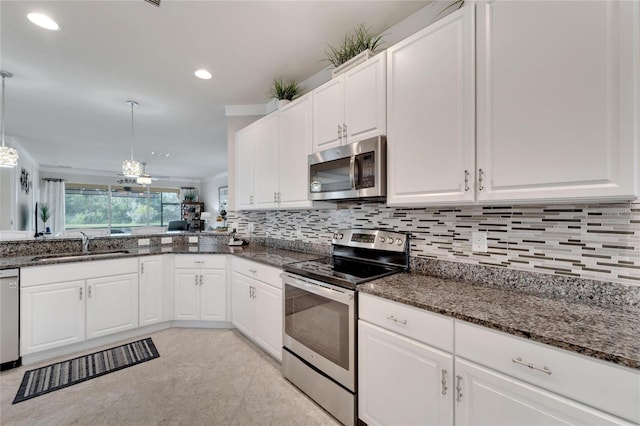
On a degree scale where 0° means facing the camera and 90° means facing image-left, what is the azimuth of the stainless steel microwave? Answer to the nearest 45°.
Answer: approximately 45°

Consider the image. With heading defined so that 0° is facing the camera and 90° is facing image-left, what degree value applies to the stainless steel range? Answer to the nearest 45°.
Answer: approximately 45°

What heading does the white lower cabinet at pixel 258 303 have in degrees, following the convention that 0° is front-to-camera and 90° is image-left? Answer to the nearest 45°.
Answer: approximately 45°

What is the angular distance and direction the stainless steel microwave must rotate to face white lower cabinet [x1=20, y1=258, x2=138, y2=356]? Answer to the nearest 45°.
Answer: approximately 45° to its right

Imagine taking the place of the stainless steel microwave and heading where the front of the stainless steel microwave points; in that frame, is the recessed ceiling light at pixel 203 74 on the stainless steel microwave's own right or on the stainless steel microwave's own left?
on the stainless steel microwave's own right

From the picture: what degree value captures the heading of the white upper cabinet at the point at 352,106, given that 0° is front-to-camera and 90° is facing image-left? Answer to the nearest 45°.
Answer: approximately 45°

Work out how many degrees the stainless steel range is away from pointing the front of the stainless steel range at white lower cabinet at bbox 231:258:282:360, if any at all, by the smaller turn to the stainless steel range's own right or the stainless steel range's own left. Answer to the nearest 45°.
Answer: approximately 90° to the stainless steel range's own right
